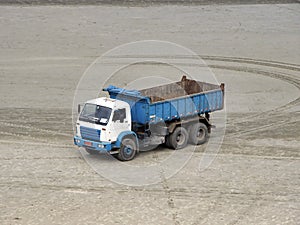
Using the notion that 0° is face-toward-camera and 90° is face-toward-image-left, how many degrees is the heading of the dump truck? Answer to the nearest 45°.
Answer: approximately 45°
